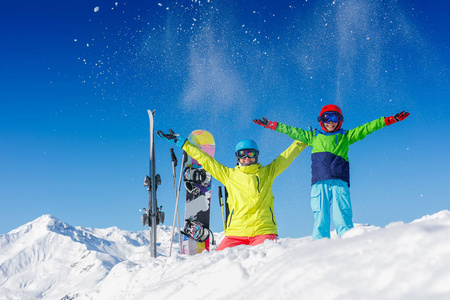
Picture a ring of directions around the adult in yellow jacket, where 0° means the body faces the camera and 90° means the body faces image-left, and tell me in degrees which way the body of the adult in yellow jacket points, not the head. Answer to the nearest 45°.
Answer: approximately 0°

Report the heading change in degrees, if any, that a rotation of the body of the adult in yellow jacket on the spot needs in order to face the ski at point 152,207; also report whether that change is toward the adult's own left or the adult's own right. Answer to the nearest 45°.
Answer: approximately 135° to the adult's own right

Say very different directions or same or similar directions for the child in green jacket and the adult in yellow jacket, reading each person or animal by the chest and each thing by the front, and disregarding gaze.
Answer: same or similar directions

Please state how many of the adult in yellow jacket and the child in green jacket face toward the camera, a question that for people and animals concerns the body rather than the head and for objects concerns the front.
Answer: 2

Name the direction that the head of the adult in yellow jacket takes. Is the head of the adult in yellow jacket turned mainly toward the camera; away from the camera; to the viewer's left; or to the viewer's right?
toward the camera

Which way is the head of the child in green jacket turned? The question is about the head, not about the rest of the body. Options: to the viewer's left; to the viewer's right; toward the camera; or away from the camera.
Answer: toward the camera

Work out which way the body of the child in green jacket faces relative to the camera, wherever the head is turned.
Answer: toward the camera

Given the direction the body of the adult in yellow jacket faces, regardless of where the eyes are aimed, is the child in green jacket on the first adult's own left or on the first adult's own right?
on the first adult's own left

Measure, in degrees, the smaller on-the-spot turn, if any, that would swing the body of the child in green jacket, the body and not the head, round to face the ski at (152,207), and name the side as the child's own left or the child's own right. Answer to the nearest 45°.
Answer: approximately 135° to the child's own right

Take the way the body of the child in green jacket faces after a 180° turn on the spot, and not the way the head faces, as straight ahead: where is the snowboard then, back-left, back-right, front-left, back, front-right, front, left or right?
front-left

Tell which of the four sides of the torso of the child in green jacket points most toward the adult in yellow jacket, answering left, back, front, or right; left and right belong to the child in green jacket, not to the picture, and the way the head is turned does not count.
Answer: right
